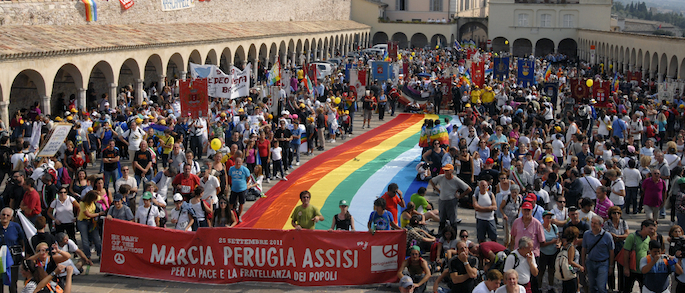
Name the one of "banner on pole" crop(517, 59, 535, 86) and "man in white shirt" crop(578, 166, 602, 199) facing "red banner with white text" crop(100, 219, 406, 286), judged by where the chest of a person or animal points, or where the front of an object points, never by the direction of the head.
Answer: the banner on pole

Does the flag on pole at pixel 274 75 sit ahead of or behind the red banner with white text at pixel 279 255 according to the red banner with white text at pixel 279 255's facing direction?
behind

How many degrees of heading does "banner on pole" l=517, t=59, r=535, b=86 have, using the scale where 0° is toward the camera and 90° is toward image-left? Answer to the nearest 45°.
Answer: approximately 0°

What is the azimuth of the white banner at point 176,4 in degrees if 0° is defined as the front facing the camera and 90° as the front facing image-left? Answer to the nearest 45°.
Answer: approximately 0°

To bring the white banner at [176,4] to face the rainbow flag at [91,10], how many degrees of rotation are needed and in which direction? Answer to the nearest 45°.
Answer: approximately 45° to its right

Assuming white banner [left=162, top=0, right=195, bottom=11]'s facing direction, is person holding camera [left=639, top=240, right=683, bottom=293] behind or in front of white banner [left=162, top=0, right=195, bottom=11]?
in front

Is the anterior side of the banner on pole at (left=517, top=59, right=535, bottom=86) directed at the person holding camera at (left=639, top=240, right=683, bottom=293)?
yes

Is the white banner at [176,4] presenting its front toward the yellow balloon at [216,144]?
yes

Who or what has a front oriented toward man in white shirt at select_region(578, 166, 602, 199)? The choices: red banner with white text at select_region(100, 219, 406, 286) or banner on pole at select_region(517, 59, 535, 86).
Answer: the banner on pole

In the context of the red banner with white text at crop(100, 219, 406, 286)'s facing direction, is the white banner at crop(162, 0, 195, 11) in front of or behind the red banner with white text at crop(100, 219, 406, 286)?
behind

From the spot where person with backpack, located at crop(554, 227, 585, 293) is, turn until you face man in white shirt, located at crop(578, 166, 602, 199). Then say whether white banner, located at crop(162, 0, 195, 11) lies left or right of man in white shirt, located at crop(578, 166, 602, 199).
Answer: left
